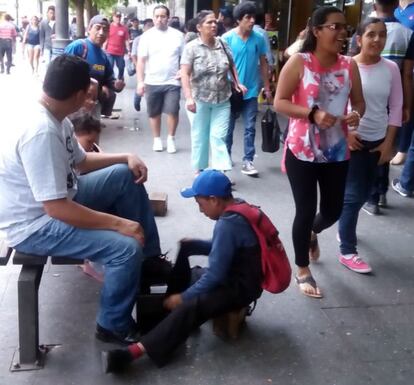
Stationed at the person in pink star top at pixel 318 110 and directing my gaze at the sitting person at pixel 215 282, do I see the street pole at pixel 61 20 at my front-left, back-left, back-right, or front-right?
back-right

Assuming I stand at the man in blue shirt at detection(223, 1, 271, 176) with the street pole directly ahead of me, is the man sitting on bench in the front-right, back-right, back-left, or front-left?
back-left

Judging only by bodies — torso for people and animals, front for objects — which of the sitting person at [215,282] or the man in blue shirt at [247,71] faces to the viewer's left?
the sitting person

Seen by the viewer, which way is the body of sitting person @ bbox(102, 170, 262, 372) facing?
to the viewer's left

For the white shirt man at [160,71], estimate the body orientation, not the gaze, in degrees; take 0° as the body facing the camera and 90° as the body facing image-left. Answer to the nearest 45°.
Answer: approximately 0°

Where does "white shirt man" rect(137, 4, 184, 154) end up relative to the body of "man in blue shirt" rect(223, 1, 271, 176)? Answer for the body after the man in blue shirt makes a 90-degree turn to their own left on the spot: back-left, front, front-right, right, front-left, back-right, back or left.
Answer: back-left

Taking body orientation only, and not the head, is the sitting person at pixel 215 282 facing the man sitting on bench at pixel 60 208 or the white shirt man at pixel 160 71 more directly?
the man sitting on bench

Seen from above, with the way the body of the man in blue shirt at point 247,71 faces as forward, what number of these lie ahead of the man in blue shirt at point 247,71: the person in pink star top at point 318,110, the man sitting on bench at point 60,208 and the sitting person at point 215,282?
3

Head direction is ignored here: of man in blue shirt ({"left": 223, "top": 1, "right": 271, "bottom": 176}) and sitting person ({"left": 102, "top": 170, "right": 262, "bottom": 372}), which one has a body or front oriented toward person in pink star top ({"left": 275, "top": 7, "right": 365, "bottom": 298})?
the man in blue shirt

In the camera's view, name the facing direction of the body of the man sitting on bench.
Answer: to the viewer's right

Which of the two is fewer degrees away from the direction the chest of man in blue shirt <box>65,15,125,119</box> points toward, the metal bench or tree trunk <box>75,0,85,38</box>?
the metal bench

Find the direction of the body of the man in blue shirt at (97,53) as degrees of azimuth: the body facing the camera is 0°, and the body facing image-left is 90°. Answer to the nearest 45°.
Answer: approximately 315°

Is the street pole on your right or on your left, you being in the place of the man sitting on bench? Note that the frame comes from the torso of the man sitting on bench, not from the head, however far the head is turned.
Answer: on your left

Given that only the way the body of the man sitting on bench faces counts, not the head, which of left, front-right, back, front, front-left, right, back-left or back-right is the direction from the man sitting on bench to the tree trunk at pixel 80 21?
left

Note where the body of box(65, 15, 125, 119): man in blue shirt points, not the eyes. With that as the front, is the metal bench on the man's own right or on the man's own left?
on the man's own right
